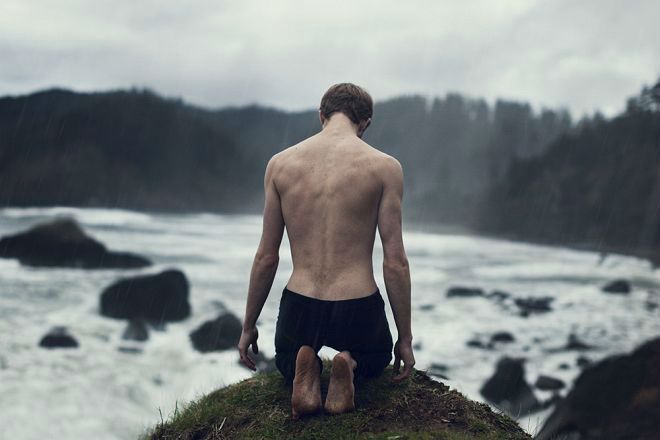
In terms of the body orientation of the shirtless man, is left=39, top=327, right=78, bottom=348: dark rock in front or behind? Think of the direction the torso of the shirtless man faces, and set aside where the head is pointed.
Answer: in front

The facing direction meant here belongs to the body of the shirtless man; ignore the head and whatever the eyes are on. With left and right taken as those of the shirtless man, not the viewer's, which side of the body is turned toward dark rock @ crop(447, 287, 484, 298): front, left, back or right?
front

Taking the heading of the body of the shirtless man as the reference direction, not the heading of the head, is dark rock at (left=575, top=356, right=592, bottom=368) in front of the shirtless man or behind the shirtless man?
in front

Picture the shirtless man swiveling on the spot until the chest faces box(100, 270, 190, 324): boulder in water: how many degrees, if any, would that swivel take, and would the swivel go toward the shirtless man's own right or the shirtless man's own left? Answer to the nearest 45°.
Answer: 0° — they already face it

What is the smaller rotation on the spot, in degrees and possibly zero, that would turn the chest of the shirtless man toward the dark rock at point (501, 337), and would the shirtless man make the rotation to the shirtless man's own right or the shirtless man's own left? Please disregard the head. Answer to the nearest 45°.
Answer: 0° — they already face it

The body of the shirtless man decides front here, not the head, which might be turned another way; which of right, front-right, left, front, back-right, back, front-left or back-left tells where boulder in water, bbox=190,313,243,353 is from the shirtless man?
front

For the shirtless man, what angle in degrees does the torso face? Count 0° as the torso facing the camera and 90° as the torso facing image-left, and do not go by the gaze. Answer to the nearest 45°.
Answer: approximately 180°

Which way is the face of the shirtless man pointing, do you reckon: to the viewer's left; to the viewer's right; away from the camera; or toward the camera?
away from the camera
